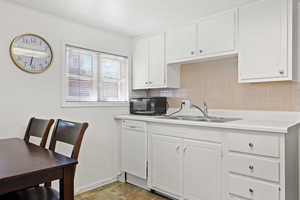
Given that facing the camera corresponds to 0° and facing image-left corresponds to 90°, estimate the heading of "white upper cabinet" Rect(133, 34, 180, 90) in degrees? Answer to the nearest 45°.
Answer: approximately 45°

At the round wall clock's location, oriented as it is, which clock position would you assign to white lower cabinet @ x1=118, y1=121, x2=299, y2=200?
The white lower cabinet is roughly at 12 o'clock from the round wall clock.

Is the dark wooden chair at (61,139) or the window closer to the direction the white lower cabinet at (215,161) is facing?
the dark wooden chair
